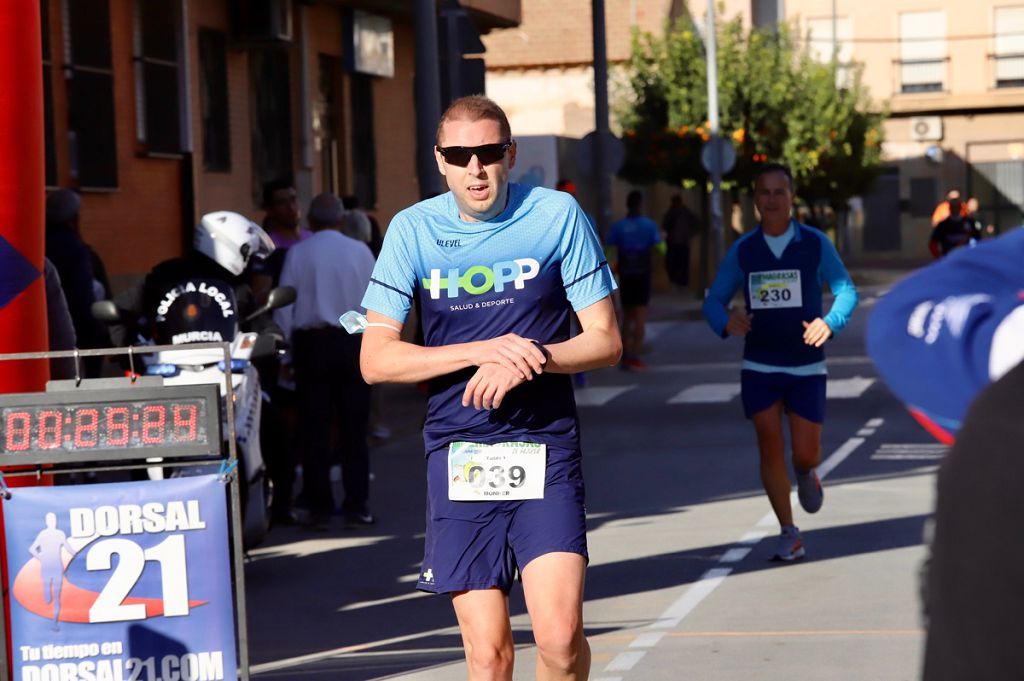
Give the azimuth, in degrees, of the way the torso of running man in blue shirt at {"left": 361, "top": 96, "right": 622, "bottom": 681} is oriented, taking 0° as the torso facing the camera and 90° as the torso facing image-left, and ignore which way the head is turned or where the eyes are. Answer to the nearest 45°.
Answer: approximately 0°

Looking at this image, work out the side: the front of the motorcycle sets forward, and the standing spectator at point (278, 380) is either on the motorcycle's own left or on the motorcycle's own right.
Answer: on the motorcycle's own left

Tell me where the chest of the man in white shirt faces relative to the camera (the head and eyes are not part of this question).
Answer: away from the camera

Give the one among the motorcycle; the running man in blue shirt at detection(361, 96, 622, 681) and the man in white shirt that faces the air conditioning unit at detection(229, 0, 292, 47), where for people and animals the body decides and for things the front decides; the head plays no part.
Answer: the man in white shirt
